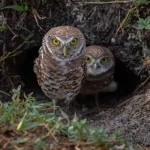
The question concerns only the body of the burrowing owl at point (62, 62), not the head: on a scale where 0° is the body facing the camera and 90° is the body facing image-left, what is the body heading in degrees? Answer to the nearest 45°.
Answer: approximately 0°

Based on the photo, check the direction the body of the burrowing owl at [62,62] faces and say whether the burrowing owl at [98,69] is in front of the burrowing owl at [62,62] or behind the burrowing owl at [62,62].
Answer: behind

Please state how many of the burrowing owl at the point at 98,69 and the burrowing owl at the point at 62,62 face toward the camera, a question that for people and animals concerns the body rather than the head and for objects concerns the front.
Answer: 2

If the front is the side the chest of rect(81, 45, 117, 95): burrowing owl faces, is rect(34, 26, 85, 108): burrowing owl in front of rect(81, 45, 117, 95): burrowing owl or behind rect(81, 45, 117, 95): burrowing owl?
in front
